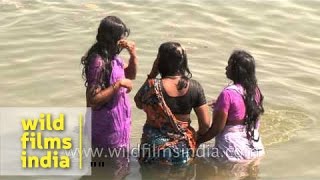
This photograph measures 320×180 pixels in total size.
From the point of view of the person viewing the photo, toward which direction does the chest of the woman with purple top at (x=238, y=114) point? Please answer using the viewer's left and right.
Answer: facing away from the viewer and to the left of the viewer

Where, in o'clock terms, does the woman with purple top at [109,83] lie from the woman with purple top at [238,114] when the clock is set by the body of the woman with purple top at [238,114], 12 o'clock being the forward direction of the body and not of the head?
the woman with purple top at [109,83] is roughly at 10 o'clock from the woman with purple top at [238,114].

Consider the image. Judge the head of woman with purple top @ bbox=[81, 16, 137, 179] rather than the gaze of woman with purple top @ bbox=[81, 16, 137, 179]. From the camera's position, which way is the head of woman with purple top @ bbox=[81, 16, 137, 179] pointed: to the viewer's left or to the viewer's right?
to the viewer's right
